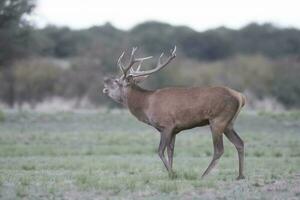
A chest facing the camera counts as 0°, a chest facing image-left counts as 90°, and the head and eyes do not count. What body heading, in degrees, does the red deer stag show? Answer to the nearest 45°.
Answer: approximately 90°

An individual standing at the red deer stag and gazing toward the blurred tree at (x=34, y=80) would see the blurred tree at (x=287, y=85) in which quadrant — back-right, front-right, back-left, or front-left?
front-right

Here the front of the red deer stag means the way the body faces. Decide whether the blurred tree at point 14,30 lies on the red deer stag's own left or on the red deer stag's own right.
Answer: on the red deer stag's own right

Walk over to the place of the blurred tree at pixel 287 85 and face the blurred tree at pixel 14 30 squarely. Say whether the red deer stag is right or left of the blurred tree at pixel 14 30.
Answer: left

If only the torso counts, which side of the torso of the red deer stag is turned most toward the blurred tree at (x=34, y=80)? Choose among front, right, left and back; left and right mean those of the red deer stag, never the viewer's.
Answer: right

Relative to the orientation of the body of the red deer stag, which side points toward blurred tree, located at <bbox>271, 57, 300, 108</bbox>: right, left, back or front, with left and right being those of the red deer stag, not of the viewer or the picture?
right
